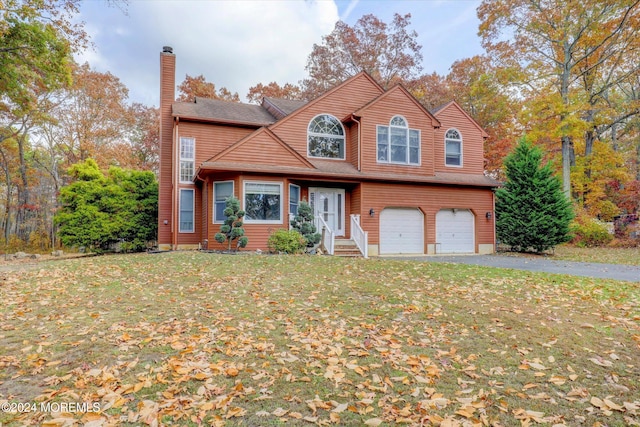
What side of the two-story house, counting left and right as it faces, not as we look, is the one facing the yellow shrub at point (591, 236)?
left

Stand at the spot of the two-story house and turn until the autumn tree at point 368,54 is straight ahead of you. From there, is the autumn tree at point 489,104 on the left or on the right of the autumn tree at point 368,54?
right

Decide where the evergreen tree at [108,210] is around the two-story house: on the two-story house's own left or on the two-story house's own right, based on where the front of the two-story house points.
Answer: on the two-story house's own right

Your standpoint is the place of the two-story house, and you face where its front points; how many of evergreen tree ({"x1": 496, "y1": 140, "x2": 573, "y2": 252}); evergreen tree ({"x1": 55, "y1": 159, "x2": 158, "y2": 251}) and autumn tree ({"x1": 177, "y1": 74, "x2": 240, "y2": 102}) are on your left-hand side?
1

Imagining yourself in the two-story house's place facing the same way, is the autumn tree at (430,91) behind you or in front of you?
behind

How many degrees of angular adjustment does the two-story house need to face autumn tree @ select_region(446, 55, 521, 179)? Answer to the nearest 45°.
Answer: approximately 135° to its left

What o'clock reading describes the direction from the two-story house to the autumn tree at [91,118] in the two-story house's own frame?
The autumn tree is roughly at 4 o'clock from the two-story house.

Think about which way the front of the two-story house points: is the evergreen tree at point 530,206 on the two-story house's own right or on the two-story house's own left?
on the two-story house's own left

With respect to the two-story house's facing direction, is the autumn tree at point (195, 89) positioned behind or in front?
behind

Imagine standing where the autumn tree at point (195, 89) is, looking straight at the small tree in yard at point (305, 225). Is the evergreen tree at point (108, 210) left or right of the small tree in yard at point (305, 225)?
right

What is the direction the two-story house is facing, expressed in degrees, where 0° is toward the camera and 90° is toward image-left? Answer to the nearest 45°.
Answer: approximately 0°

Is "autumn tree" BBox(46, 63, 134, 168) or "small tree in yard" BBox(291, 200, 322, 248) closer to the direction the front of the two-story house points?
the small tree in yard
